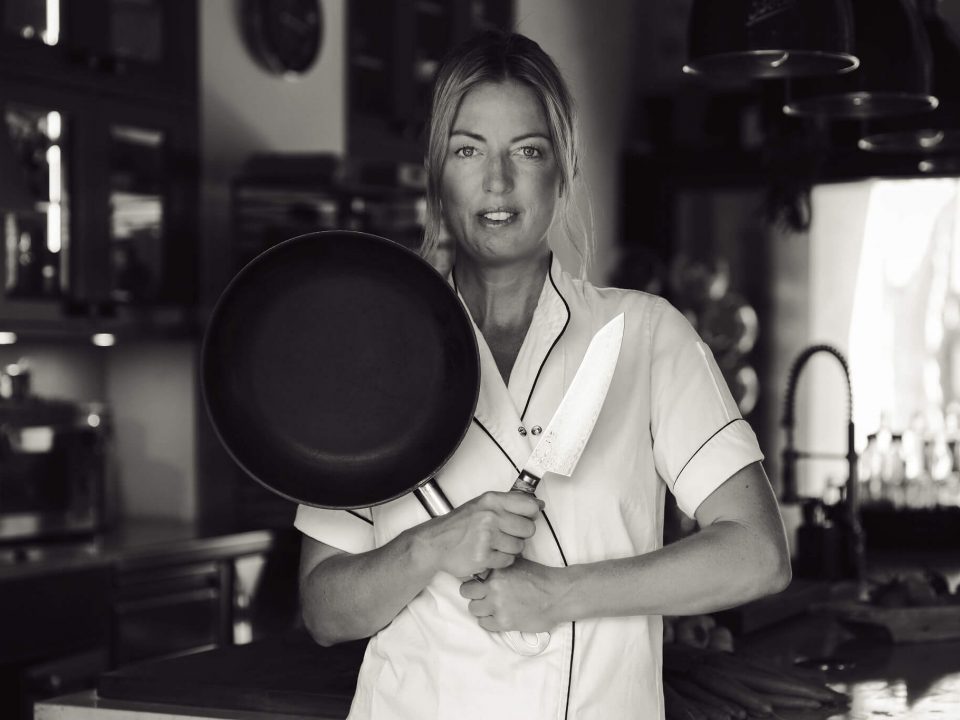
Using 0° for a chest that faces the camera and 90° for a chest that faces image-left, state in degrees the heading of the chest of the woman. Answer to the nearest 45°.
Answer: approximately 0°

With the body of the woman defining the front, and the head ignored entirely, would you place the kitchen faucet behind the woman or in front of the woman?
behind

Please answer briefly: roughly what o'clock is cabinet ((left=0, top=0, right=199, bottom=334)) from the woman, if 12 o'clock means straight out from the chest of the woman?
The cabinet is roughly at 5 o'clock from the woman.

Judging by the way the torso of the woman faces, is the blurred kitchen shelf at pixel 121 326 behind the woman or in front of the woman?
behind

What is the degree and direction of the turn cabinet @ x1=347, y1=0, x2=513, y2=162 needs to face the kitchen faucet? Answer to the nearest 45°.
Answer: approximately 45° to its left

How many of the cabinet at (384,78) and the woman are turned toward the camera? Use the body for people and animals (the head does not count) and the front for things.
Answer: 2

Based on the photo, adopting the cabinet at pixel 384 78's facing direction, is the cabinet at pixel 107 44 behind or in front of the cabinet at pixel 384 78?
in front
